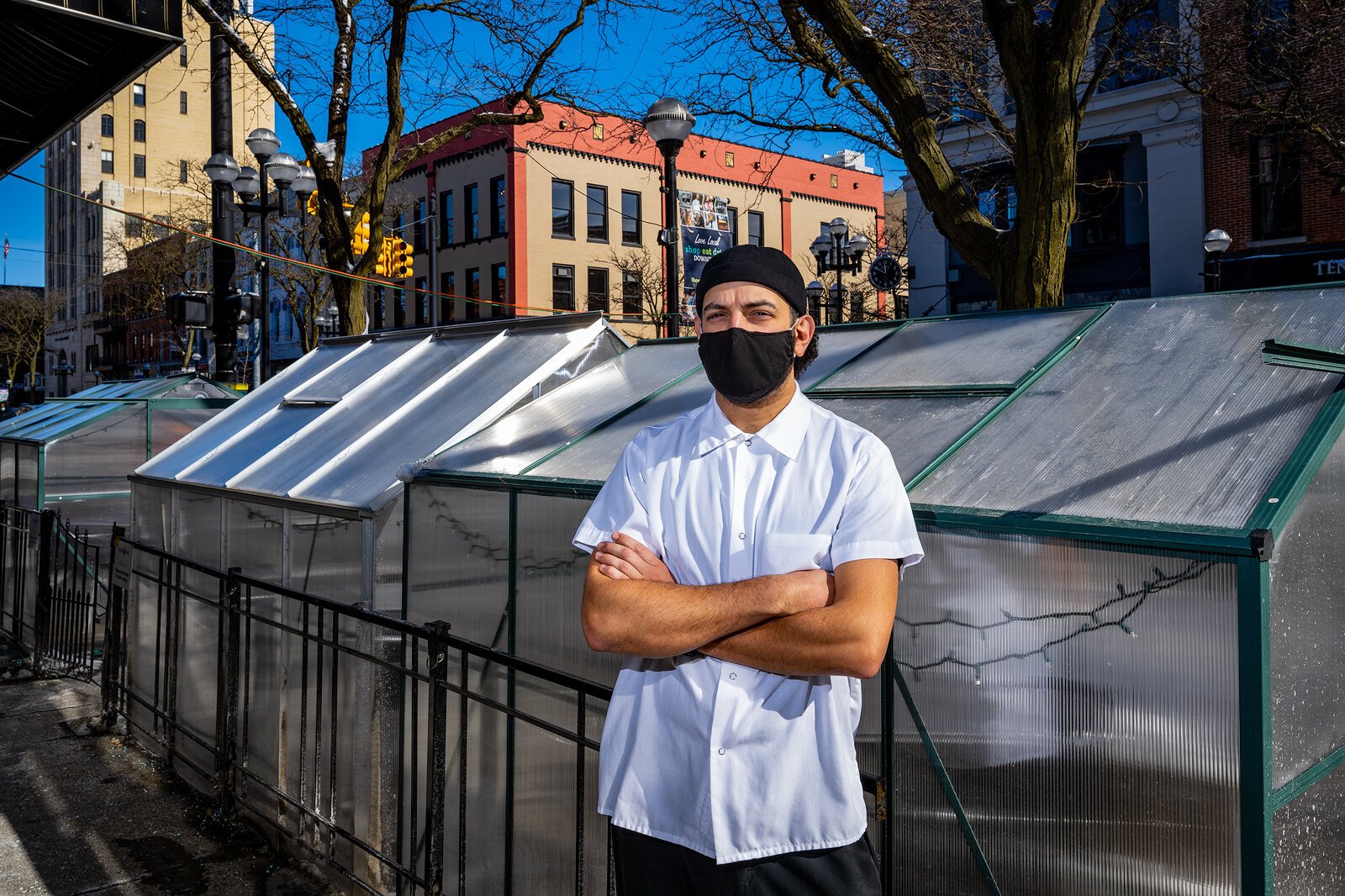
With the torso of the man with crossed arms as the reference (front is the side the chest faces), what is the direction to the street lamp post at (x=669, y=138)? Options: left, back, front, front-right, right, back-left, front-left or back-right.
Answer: back

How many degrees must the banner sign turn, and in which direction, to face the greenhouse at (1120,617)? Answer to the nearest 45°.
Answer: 0° — it already faces it

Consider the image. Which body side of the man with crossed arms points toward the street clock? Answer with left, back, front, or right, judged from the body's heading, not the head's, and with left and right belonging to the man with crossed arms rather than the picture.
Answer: back

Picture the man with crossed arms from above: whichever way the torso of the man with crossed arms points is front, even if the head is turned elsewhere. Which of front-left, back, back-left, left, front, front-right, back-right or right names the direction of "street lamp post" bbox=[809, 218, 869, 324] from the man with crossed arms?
back

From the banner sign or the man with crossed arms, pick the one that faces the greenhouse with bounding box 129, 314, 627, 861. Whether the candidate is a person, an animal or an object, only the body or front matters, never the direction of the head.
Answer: the banner sign

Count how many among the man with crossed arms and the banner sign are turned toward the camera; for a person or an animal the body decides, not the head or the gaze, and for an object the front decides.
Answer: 2

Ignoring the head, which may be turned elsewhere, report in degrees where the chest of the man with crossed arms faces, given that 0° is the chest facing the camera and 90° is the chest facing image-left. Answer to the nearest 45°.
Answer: approximately 0°

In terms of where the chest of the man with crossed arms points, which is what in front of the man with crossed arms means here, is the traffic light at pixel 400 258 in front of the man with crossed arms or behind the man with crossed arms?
behind

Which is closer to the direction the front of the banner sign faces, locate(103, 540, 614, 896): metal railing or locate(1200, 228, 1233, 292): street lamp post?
the metal railing

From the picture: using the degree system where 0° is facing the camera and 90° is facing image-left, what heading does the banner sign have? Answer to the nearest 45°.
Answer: approximately 0°

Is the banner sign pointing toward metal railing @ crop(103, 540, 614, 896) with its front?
yes

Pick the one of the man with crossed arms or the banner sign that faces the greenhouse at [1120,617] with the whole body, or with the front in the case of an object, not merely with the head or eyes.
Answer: the banner sign
